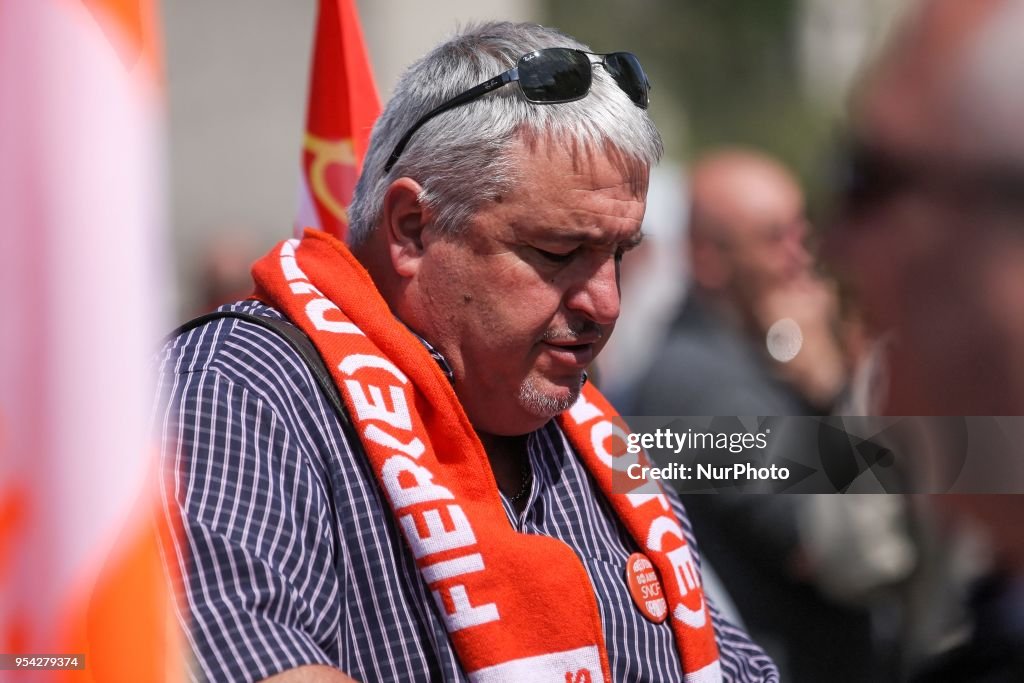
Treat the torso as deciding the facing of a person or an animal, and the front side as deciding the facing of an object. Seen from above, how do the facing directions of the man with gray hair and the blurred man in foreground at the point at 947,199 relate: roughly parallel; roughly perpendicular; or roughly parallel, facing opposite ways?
roughly parallel, facing opposite ways

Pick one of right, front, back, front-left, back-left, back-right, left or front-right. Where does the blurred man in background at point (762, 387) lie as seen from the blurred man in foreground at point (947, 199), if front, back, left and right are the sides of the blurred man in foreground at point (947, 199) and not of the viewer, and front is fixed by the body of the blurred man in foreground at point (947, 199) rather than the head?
right

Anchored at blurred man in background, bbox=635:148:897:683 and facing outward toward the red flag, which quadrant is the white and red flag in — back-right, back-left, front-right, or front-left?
front-left

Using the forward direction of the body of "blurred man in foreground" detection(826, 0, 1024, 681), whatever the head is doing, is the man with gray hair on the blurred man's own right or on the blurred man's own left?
on the blurred man's own right

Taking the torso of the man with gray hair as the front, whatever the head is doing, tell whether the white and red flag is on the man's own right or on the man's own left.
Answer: on the man's own right

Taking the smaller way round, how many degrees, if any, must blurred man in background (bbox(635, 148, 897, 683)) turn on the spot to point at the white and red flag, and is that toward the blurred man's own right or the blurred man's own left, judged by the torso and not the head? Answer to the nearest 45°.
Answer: approximately 90° to the blurred man's own right

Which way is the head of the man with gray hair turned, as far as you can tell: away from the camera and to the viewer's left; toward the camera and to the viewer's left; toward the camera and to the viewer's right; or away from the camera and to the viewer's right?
toward the camera and to the viewer's right

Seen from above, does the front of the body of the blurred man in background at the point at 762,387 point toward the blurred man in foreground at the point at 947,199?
no

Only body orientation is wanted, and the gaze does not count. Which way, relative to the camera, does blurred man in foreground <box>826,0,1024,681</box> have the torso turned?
to the viewer's left

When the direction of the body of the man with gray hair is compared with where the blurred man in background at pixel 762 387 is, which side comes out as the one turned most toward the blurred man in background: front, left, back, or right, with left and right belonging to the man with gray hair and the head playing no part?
left
